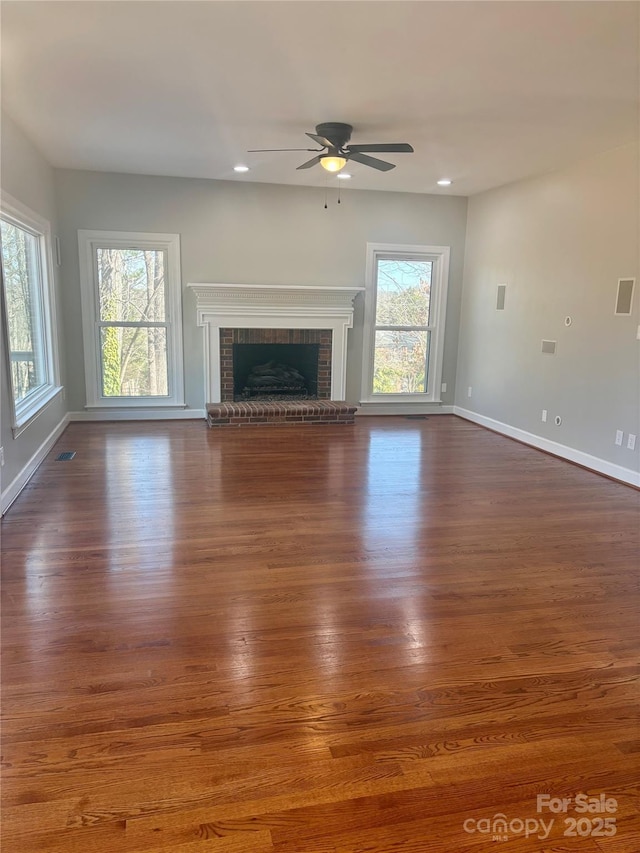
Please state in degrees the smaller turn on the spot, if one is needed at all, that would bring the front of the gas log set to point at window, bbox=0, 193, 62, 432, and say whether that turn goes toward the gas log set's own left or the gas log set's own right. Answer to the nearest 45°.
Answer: approximately 45° to the gas log set's own right

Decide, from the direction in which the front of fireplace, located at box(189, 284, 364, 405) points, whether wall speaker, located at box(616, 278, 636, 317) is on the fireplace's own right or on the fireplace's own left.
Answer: on the fireplace's own left

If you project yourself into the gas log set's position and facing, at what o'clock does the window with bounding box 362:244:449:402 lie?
The window is roughly at 9 o'clock from the gas log set.

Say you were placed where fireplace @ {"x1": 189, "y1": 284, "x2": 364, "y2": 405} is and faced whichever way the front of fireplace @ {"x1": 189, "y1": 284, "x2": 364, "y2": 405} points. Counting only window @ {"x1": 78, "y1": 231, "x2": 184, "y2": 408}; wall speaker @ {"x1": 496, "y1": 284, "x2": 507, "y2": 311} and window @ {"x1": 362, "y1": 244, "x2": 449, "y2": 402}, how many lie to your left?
2

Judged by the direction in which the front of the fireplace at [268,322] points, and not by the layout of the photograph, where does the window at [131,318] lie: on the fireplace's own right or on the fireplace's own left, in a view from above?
on the fireplace's own right

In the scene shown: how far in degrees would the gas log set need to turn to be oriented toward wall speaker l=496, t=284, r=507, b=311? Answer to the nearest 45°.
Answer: approximately 90° to its left

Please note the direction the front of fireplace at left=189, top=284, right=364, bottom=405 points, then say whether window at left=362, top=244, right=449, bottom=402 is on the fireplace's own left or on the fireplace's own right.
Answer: on the fireplace's own left

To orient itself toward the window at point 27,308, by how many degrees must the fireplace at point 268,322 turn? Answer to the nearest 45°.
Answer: approximately 45° to its right

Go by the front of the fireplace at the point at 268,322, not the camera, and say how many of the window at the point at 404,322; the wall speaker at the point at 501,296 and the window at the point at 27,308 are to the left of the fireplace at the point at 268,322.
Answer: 2

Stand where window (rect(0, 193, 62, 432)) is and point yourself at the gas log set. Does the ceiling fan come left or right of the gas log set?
right

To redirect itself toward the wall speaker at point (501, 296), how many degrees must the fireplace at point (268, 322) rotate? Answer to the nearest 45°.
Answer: approximately 90° to its left

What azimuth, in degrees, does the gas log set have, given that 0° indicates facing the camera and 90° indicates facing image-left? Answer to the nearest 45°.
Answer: approximately 0°

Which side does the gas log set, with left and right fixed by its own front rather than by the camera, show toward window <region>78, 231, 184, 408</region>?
right
